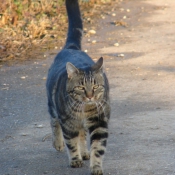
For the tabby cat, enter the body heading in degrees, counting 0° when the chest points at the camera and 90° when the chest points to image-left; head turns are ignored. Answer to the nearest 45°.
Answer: approximately 0°
